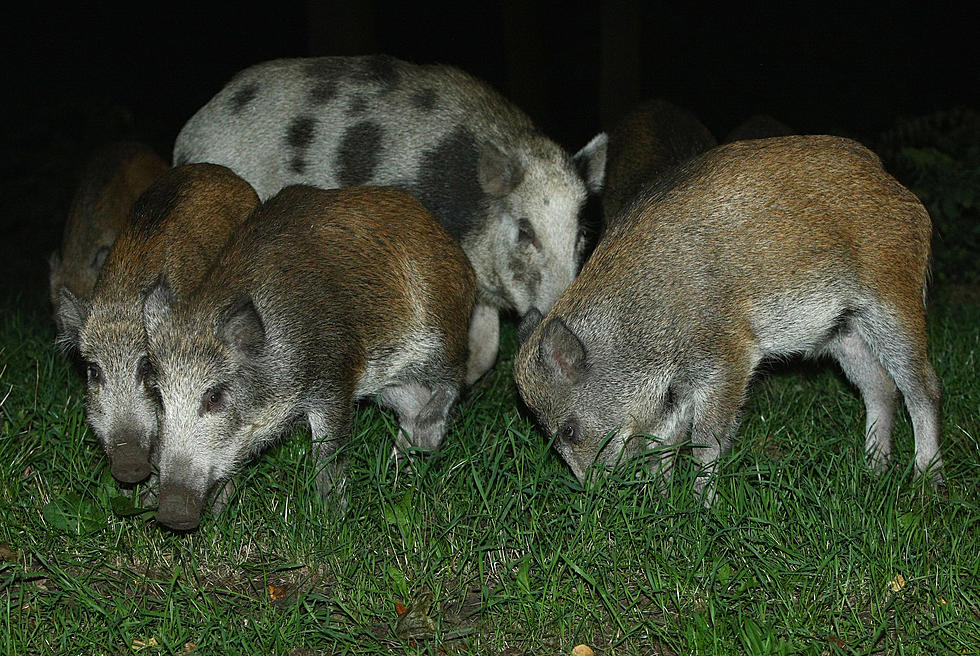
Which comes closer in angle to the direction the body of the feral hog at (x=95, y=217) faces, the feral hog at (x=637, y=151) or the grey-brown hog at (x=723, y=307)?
the grey-brown hog

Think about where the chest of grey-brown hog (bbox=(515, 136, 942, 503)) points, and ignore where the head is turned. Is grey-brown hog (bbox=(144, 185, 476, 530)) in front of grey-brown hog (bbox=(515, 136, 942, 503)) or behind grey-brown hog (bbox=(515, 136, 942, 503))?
in front

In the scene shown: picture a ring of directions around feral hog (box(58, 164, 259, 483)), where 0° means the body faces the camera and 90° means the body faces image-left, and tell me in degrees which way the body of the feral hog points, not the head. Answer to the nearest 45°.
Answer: approximately 45°

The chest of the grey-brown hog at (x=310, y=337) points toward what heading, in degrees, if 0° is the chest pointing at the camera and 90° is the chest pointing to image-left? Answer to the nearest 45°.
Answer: approximately 45°

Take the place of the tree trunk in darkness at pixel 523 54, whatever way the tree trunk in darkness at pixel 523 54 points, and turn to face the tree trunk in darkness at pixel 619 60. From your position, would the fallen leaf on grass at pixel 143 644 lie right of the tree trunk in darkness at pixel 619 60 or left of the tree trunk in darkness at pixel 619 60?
right

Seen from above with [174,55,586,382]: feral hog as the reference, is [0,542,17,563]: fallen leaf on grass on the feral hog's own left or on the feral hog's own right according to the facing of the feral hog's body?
on the feral hog's own right

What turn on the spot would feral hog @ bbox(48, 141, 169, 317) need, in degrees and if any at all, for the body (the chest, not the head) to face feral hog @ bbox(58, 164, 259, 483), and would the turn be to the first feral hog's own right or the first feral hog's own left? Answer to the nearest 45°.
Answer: approximately 45° to the first feral hog's own left

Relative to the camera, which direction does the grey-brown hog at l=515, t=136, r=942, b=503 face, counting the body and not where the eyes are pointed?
to the viewer's left

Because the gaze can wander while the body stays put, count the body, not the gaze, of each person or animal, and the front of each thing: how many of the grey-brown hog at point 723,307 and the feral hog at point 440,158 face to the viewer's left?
1

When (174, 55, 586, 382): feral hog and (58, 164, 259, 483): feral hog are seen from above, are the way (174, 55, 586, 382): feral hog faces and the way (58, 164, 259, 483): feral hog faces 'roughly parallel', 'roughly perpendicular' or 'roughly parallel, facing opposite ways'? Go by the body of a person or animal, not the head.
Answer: roughly perpendicular

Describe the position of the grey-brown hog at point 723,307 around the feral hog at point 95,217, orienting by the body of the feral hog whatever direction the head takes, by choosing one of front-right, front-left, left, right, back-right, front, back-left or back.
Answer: left

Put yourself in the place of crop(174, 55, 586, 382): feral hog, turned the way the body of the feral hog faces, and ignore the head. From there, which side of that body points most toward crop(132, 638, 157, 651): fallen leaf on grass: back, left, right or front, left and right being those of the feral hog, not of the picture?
right

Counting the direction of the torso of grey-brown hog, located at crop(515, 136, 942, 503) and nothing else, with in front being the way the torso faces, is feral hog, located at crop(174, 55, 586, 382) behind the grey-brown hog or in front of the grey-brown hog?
in front

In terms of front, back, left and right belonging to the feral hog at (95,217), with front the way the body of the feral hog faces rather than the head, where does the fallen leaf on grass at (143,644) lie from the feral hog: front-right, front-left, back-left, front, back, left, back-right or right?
front-left

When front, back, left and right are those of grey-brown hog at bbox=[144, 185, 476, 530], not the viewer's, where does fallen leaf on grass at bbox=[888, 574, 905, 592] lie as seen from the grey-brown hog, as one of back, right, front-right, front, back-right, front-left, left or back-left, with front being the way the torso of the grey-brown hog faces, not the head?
left

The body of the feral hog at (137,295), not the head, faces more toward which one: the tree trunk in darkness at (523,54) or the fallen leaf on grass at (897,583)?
the fallen leaf on grass
